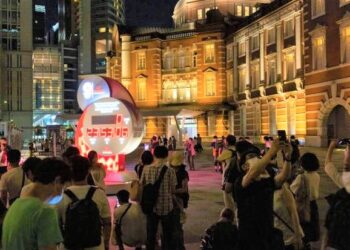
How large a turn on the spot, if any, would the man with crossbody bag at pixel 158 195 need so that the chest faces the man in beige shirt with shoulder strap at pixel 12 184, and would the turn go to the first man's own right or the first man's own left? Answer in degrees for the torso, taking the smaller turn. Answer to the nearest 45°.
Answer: approximately 90° to the first man's own left

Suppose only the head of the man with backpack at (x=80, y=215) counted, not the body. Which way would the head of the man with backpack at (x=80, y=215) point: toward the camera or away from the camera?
away from the camera

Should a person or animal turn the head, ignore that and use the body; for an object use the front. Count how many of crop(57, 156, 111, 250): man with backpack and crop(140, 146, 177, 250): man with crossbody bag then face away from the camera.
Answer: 2

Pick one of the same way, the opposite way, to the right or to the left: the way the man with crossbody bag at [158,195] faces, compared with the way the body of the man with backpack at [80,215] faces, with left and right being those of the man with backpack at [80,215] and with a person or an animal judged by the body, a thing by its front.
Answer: the same way

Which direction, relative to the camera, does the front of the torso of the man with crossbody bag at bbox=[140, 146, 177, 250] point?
away from the camera

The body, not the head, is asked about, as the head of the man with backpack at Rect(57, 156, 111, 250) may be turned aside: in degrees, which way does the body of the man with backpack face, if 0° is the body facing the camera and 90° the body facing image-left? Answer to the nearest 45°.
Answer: approximately 180°

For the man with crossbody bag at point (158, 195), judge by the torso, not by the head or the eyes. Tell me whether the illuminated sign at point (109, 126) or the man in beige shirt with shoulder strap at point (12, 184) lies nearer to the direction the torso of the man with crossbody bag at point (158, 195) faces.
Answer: the illuminated sign

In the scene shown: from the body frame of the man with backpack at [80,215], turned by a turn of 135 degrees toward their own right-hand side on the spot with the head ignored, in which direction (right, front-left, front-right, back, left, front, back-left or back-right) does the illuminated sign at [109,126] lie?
back-left

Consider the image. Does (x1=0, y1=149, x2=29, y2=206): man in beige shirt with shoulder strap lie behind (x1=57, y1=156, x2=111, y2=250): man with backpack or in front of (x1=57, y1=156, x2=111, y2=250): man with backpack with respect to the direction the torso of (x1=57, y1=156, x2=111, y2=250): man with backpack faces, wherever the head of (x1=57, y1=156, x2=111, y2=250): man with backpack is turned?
in front

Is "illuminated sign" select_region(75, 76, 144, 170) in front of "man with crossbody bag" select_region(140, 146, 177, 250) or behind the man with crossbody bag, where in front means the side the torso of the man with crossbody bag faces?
in front

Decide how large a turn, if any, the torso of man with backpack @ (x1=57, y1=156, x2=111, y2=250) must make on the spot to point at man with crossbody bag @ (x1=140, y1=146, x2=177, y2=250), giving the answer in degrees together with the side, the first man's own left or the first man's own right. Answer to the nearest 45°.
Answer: approximately 45° to the first man's own right
